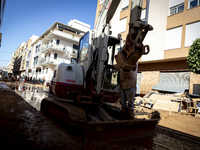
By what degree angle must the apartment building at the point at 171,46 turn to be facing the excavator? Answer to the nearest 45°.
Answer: approximately 45° to its left

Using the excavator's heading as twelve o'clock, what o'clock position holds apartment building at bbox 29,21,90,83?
The apartment building is roughly at 7 o'clock from the excavator.

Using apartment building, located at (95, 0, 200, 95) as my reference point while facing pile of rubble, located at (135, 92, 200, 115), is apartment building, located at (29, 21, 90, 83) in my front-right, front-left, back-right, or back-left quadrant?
back-right

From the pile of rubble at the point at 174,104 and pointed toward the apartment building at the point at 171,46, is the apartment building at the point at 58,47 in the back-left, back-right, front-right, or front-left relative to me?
front-left

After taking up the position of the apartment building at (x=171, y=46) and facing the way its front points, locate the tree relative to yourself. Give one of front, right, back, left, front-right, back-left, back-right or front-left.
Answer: front-left

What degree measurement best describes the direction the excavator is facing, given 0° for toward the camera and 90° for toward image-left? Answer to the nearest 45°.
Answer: approximately 315°

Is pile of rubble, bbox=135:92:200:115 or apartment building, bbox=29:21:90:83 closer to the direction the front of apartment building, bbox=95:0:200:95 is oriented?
the pile of rubble

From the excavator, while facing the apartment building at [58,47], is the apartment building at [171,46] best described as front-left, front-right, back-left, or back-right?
front-right

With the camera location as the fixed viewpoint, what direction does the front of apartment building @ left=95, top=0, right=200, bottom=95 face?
facing the viewer and to the left of the viewer

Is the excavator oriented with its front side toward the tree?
no

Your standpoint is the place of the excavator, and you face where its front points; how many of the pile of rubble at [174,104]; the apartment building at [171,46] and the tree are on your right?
0

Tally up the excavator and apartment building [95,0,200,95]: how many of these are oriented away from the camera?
0
